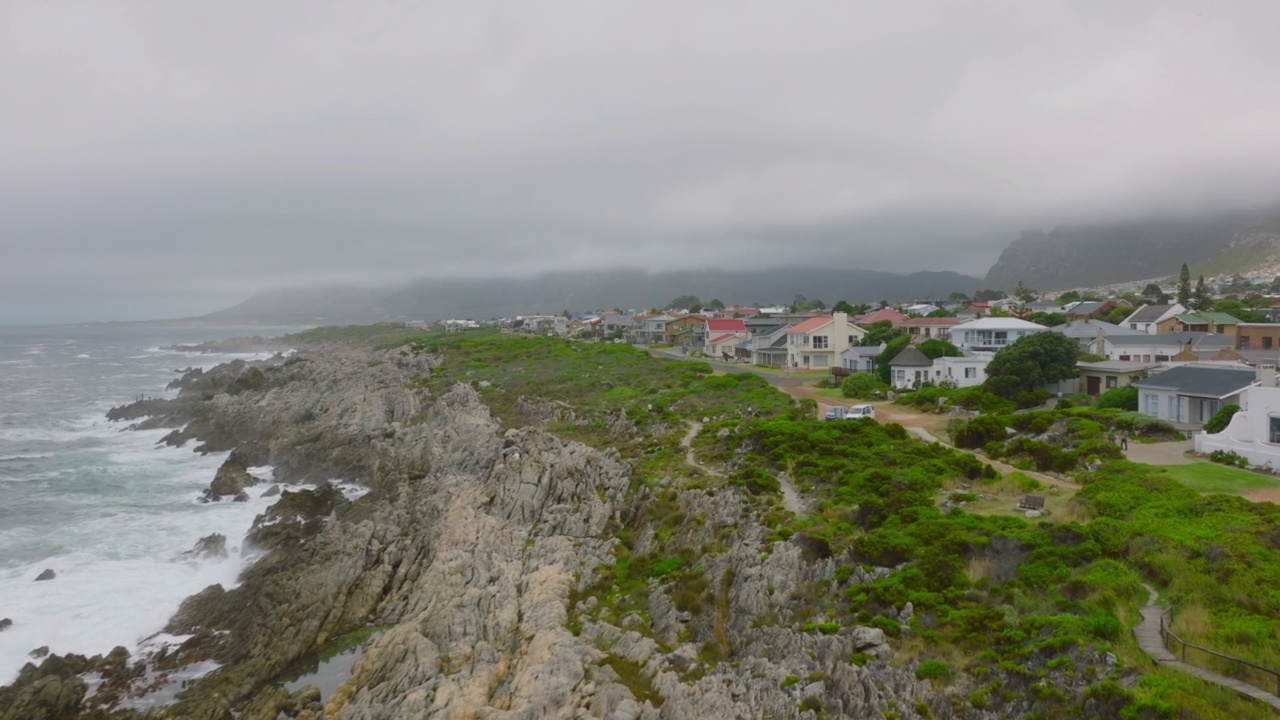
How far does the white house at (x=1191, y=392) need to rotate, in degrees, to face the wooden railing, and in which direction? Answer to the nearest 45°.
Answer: approximately 45° to its left

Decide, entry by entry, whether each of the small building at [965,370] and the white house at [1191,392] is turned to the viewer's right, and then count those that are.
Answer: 0

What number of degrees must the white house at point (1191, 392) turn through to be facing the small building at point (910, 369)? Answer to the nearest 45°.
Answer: approximately 90° to its right

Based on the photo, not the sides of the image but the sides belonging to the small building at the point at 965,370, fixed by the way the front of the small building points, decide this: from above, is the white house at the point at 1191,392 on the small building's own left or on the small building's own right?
on the small building's own left

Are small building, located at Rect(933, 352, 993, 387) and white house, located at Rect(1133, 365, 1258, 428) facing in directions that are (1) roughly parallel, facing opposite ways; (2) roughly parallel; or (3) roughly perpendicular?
roughly parallel

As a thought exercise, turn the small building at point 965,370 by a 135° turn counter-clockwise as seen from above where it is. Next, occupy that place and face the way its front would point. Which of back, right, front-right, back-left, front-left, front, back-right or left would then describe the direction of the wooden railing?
right

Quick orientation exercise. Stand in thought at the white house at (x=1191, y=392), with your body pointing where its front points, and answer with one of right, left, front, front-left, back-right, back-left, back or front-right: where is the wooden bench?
front-left

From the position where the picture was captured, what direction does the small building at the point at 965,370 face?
facing the viewer and to the left of the viewer

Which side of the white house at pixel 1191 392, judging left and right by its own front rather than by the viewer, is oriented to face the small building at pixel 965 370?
right

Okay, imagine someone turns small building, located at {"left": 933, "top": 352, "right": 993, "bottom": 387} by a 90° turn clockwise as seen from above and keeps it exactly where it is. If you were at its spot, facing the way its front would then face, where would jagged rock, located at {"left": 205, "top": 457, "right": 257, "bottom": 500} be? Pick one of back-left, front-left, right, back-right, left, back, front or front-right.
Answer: left

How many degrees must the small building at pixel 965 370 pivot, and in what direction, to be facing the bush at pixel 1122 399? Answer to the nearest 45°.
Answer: approximately 90° to its left

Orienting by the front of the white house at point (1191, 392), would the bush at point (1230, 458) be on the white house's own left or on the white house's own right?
on the white house's own left

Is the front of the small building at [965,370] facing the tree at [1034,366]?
no

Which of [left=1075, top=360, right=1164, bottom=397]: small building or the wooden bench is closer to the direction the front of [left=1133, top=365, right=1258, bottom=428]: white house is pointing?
the wooden bench

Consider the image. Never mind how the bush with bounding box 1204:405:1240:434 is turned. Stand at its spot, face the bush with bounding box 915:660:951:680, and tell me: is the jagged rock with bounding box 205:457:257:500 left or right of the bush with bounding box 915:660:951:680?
right

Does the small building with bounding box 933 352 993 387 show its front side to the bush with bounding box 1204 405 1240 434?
no
